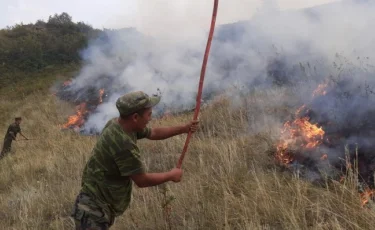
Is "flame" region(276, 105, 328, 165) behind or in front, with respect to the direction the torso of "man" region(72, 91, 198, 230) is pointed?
in front

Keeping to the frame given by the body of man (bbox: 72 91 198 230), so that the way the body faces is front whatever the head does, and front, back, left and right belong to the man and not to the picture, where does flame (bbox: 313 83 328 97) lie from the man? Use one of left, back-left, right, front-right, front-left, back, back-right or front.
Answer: front-left

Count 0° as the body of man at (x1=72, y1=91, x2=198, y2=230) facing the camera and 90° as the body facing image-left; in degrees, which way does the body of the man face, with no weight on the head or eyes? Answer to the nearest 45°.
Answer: approximately 270°

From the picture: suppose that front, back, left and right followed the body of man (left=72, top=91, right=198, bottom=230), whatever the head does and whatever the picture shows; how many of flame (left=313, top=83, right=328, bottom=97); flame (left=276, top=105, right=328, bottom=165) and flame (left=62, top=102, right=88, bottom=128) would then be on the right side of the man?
0

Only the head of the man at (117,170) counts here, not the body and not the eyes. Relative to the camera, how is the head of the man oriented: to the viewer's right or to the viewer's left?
to the viewer's right

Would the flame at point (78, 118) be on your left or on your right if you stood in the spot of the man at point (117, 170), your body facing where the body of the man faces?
on your left
